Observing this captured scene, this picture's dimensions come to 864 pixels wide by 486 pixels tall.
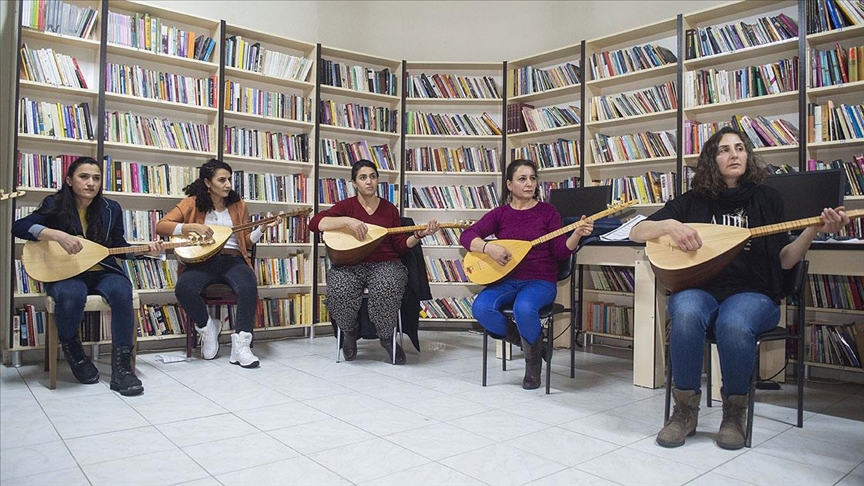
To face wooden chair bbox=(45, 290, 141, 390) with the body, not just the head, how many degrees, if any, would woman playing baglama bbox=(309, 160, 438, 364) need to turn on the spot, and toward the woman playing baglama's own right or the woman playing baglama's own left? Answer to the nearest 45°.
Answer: approximately 90° to the woman playing baglama's own right

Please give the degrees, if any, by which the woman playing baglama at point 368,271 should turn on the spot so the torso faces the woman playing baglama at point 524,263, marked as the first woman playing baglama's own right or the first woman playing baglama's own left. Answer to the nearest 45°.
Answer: approximately 45° to the first woman playing baglama's own left

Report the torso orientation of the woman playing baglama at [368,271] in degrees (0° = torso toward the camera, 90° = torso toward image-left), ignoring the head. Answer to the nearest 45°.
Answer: approximately 0°

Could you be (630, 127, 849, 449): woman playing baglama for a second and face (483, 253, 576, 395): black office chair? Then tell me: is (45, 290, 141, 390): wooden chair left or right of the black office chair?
left

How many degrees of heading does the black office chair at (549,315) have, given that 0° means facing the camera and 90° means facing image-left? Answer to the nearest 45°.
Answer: approximately 45°

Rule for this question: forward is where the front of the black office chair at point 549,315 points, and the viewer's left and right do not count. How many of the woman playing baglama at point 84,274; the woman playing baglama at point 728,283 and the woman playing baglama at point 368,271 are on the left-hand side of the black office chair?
1

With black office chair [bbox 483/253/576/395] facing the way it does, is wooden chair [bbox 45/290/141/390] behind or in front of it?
in front

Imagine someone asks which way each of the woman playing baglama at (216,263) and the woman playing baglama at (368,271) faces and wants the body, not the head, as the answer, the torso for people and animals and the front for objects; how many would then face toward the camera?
2

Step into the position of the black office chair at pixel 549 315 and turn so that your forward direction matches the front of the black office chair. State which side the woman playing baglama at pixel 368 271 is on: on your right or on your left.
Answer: on your right

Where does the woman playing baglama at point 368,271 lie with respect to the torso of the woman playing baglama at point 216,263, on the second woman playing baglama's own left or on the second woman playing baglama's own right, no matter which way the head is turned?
on the second woman playing baglama's own left
